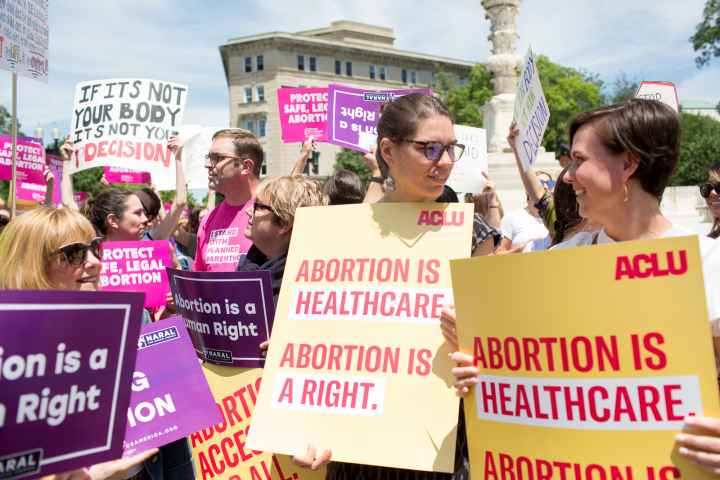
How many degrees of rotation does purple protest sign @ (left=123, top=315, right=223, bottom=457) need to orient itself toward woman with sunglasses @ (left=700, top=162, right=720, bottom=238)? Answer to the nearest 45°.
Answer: approximately 90° to its left

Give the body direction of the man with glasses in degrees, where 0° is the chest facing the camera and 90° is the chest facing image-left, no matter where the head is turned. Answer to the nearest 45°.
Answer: approximately 45°

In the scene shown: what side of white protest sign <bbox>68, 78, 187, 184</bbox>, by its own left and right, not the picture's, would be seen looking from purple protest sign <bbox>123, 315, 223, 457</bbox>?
front

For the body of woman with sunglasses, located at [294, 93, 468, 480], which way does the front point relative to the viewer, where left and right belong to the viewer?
facing the viewer and to the right of the viewer

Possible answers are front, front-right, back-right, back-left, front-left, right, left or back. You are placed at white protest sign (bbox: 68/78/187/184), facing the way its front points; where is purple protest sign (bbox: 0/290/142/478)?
front

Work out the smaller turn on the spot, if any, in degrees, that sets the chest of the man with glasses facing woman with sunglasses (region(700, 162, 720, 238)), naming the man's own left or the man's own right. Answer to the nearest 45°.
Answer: approximately 135° to the man's own left

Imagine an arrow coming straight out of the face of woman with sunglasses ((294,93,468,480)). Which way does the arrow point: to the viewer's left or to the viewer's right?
to the viewer's right

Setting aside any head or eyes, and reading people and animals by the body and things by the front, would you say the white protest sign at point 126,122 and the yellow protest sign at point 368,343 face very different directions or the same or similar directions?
same or similar directions

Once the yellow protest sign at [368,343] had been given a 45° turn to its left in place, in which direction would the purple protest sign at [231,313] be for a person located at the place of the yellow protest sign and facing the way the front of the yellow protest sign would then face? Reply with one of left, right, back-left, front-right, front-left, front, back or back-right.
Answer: back

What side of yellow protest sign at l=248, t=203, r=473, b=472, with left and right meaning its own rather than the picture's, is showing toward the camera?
front

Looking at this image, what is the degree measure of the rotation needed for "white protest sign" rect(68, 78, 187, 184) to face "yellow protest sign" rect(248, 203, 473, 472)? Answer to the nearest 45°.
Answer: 0° — it already faces it

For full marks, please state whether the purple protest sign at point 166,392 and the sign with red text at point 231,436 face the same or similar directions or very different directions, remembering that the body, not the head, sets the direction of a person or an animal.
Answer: same or similar directions

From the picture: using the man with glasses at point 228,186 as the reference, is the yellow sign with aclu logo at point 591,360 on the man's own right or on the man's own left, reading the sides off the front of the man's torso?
on the man's own left

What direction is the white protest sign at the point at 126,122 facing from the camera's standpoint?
toward the camera
